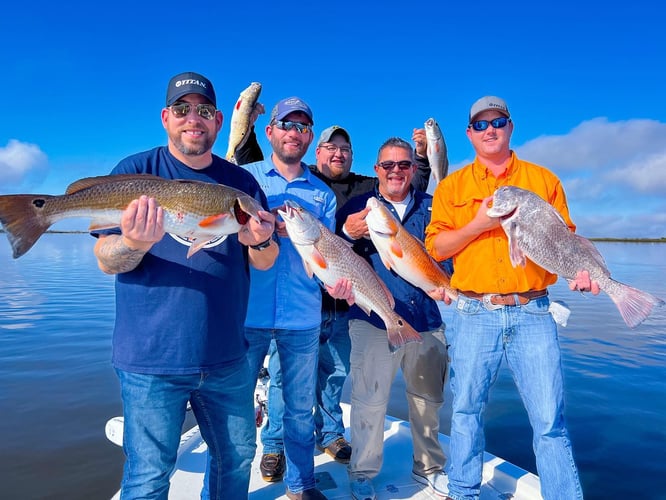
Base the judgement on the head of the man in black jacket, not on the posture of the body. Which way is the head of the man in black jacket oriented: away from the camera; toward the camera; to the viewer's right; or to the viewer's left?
toward the camera

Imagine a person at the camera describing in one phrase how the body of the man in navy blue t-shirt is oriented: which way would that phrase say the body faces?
toward the camera

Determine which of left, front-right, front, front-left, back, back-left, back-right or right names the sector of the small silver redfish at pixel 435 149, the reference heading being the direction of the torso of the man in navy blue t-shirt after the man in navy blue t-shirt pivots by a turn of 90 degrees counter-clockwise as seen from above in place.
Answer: front-left

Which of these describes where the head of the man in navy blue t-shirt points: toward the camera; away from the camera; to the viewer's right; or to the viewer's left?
toward the camera

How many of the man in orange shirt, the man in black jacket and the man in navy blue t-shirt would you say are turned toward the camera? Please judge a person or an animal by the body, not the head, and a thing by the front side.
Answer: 3

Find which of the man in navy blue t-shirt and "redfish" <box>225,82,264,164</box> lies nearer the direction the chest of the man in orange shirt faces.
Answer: the man in navy blue t-shirt

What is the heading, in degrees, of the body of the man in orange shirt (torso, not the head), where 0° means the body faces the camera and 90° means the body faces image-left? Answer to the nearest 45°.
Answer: approximately 0°

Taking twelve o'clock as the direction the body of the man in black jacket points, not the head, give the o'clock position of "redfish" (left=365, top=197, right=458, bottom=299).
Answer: The redfish is roughly at 11 o'clock from the man in black jacket.

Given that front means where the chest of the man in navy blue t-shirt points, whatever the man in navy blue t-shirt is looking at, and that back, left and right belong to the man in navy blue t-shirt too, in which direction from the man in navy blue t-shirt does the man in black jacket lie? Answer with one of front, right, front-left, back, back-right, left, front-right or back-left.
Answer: back-left

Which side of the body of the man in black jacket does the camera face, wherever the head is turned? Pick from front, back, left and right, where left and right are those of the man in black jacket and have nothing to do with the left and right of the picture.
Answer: front

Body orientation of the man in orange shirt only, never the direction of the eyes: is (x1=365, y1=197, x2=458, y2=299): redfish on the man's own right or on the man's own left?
on the man's own right

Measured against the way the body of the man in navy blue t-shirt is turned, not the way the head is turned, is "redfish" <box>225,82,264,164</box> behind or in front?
behind

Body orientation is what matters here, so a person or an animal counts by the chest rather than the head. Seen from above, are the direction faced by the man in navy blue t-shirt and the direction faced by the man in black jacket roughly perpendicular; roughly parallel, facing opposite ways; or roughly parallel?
roughly parallel
